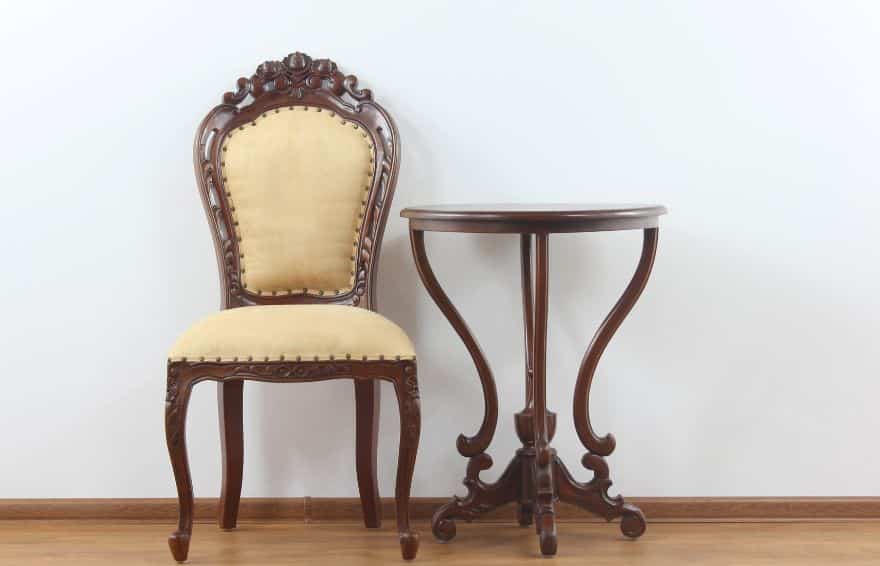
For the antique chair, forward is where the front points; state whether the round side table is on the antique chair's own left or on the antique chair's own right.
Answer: on the antique chair's own left

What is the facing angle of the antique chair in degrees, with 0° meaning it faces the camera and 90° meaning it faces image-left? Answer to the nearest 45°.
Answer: approximately 0°
